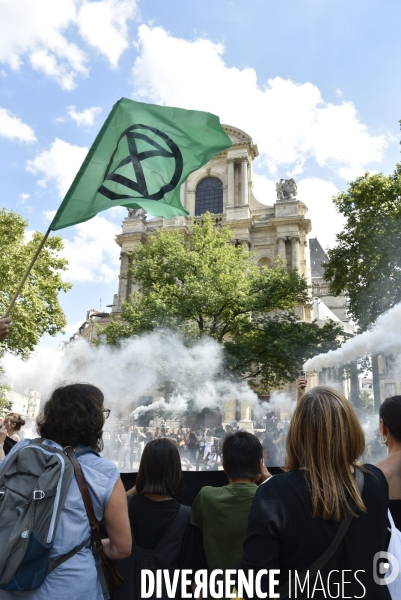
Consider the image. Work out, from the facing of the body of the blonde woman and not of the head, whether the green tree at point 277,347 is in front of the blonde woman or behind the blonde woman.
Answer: in front

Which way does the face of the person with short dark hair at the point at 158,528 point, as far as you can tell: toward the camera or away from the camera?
away from the camera

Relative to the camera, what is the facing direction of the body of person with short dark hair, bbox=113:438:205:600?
away from the camera

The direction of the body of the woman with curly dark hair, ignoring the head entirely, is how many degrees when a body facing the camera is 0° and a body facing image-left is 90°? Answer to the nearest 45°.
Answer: approximately 225°

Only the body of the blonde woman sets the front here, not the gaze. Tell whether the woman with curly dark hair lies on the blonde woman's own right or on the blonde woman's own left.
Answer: on the blonde woman's own left

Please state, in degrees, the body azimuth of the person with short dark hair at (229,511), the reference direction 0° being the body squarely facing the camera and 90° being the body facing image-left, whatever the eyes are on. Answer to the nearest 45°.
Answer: approximately 180°

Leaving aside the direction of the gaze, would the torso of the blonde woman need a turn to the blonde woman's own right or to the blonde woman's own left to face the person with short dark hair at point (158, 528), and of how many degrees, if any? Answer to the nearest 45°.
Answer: approximately 45° to the blonde woman's own left

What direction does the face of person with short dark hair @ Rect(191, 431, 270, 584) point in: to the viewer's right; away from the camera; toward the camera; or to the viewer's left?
away from the camera

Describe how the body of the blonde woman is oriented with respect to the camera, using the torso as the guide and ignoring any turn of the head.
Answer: away from the camera

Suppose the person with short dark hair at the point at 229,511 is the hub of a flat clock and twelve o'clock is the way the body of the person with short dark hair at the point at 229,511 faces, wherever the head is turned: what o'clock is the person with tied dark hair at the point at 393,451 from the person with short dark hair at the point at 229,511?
the person with tied dark hair at the point at 393,451 is roughly at 3 o'clock from the person with short dark hair at the point at 229,511.
